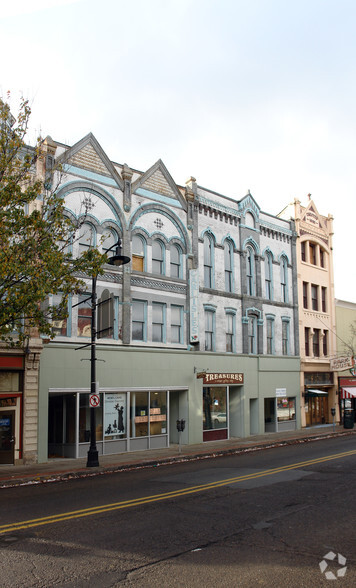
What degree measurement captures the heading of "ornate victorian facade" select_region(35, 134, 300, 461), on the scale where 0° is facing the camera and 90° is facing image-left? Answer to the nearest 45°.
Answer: approximately 315°

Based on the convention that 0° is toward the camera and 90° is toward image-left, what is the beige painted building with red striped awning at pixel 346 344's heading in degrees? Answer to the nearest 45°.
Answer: approximately 315°

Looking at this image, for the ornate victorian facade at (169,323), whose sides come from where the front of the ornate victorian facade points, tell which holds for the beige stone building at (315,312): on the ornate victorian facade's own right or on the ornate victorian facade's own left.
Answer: on the ornate victorian facade's own left

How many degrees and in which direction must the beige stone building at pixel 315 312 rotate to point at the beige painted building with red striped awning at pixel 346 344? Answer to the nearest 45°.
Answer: approximately 90° to its left

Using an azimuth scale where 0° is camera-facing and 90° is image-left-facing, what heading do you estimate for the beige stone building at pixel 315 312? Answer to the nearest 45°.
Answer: approximately 315°

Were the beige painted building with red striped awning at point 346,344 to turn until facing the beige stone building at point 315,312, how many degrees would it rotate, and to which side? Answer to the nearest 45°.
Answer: approximately 90° to its right

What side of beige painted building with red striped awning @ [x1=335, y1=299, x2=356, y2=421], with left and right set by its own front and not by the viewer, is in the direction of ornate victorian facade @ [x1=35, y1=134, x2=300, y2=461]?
right

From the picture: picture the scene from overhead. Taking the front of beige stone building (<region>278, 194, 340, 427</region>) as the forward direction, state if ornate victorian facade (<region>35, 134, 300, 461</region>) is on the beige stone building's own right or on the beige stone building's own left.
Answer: on the beige stone building's own right
